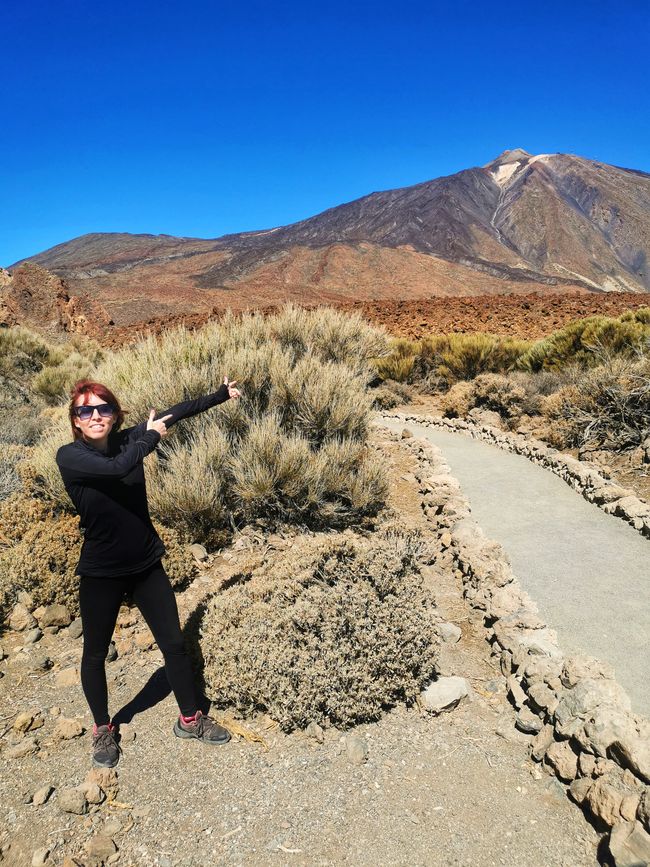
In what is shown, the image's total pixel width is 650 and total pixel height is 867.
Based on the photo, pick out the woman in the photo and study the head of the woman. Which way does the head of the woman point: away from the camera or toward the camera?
toward the camera

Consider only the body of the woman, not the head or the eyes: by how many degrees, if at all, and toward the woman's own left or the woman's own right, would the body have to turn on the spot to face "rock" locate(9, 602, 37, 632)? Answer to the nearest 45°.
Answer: approximately 135° to the woman's own right

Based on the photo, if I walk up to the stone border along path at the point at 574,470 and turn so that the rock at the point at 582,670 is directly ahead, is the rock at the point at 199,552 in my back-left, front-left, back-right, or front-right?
front-right

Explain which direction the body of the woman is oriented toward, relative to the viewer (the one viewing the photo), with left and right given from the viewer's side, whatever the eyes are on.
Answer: facing the viewer

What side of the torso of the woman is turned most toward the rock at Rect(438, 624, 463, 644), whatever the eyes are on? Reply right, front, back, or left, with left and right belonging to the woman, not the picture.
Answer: left

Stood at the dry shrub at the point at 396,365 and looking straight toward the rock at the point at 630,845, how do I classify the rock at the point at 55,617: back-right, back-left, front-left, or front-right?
front-right

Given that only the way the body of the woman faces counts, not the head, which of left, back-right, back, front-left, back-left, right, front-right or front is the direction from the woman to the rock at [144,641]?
back

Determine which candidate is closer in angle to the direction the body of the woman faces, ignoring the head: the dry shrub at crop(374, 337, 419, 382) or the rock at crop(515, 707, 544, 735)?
the rock

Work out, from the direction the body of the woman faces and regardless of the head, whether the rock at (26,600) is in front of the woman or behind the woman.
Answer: behind

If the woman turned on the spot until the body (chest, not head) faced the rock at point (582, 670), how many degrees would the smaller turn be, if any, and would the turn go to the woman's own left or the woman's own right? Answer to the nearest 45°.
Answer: approximately 90° to the woman's own left

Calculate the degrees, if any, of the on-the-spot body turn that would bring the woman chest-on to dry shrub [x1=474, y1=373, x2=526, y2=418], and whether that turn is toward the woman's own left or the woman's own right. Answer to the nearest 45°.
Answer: approximately 135° to the woman's own left

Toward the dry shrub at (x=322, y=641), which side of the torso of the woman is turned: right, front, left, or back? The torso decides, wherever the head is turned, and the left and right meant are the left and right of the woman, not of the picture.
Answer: left
